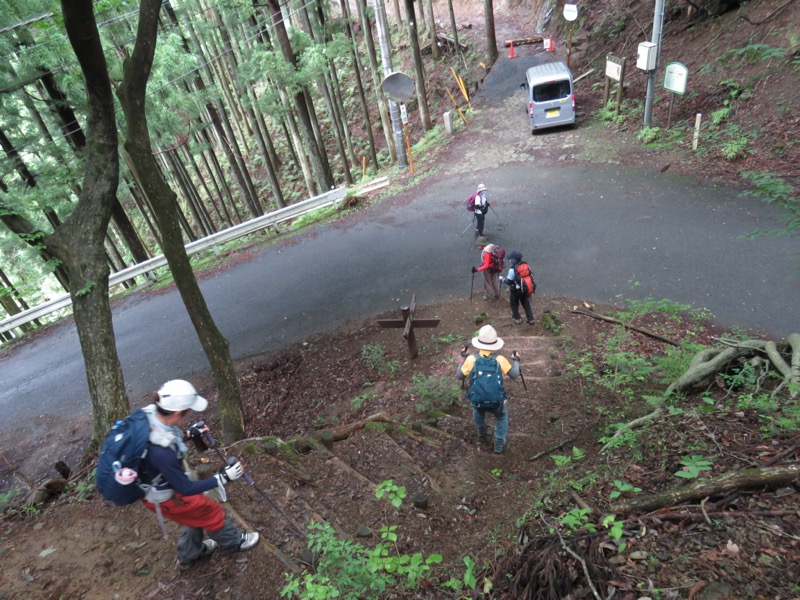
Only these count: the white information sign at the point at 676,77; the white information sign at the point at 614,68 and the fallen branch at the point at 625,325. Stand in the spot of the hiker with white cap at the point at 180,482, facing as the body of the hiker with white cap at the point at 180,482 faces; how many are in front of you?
3

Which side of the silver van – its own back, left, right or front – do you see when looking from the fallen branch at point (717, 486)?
back

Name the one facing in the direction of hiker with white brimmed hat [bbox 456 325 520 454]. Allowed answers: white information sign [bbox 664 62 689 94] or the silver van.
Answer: the white information sign

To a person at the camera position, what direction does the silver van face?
facing away from the viewer

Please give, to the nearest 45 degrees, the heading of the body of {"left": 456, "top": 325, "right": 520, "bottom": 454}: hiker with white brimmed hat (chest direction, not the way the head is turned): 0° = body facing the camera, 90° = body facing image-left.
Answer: approximately 180°

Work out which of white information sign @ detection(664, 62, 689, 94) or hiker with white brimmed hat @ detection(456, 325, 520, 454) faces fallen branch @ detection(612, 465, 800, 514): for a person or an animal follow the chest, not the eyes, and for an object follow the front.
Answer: the white information sign

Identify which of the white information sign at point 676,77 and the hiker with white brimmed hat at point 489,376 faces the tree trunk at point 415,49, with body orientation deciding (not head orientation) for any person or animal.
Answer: the hiker with white brimmed hat

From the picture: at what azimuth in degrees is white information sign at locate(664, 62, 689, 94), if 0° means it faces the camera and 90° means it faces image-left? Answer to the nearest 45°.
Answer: approximately 0°

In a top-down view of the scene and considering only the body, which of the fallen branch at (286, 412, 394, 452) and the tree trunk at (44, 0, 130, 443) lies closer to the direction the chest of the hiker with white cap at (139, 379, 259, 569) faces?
the fallen branch

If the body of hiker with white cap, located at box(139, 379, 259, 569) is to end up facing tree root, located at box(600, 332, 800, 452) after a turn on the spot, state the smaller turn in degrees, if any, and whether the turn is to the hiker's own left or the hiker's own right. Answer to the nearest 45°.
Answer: approximately 45° to the hiker's own right

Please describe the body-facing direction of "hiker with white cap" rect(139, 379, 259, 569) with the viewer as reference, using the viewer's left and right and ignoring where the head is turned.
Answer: facing to the right of the viewer
